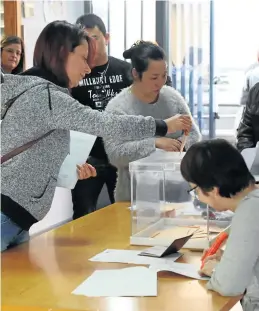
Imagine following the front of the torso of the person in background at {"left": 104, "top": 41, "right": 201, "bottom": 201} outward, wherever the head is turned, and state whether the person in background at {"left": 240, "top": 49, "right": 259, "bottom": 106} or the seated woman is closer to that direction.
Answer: the seated woman

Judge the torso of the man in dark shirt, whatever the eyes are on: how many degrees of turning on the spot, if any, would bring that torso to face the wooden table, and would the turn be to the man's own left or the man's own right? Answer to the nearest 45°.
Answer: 0° — they already face it

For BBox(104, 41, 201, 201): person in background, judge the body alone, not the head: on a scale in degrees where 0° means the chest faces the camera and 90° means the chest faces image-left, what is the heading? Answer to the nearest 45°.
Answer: approximately 315°

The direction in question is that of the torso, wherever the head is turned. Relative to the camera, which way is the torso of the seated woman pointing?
to the viewer's left

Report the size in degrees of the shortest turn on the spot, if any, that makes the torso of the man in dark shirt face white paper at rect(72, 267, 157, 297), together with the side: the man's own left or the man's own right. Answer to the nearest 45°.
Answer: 0° — they already face it

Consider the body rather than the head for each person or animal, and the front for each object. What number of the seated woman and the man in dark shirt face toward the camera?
1

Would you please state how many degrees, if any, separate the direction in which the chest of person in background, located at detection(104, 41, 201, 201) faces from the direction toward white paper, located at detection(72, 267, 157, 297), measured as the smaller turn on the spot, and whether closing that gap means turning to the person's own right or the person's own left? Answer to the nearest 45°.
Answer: approximately 45° to the person's own right

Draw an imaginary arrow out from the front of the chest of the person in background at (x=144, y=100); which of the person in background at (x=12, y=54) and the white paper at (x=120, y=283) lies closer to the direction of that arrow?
the white paper

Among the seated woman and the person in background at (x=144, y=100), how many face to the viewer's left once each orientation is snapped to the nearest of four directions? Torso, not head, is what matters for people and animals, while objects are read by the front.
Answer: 1

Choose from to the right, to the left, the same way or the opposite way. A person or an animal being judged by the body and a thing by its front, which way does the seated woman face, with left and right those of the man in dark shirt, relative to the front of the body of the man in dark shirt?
to the right

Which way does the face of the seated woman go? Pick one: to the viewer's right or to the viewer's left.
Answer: to the viewer's left
